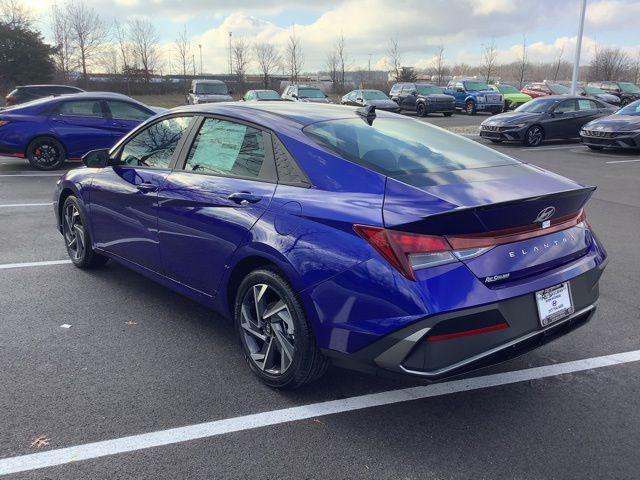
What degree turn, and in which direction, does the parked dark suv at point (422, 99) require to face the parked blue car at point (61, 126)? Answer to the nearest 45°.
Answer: approximately 45° to its right

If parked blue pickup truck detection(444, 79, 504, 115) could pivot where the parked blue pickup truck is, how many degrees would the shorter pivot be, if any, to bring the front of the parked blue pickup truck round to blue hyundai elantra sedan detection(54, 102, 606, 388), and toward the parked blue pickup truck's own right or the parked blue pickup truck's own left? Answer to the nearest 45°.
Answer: approximately 45° to the parked blue pickup truck's own right

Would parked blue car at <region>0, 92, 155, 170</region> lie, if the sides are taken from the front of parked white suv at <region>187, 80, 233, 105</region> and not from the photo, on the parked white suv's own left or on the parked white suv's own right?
on the parked white suv's own right

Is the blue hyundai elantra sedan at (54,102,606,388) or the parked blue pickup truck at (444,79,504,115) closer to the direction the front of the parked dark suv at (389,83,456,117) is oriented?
the blue hyundai elantra sedan

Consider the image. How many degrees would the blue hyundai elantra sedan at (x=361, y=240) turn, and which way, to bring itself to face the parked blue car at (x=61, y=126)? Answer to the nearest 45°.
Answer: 0° — it already faces it

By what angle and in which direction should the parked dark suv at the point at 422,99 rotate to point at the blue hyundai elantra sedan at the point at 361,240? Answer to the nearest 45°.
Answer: approximately 45° to its right

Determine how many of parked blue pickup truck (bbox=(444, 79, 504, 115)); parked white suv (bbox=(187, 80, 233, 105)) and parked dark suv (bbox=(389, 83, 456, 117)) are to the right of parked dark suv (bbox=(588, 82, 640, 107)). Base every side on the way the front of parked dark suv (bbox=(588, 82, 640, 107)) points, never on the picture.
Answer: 3

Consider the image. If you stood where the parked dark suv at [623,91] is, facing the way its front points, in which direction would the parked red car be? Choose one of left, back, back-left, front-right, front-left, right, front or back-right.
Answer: right

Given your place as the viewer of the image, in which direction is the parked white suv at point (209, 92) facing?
facing the viewer and to the right of the viewer

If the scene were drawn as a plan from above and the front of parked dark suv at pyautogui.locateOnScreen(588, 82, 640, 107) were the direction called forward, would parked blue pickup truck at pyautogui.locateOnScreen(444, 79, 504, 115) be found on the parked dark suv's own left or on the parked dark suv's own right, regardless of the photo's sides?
on the parked dark suv's own right

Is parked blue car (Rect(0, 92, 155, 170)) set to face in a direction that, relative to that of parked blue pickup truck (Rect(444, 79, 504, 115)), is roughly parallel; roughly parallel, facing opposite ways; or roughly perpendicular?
roughly perpendicular

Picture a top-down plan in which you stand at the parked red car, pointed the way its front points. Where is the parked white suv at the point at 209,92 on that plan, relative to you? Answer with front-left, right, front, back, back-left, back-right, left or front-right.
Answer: right

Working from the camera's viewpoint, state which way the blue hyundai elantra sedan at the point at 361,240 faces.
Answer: facing away from the viewer and to the left of the viewer

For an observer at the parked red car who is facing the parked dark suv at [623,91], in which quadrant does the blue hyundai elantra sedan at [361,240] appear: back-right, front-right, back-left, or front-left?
back-right
